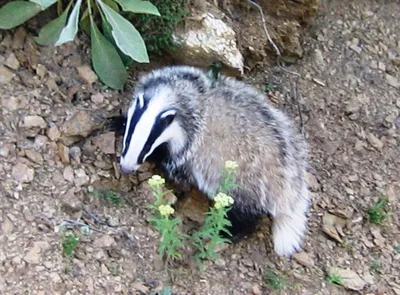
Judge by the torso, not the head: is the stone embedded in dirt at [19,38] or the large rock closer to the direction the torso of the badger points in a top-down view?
the stone embedded in dirt

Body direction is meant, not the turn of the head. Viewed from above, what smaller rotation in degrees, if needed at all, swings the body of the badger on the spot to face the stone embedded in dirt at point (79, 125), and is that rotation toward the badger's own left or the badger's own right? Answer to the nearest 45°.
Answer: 0° — it already faces it

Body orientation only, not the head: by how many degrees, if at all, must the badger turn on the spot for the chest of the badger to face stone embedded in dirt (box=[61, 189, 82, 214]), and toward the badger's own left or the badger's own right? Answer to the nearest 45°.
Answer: approximately 45° to the badger's own left

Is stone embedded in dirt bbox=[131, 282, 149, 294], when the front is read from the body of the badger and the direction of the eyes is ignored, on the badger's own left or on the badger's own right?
on the badger's own left

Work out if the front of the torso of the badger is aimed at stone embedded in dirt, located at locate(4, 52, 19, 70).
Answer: yes

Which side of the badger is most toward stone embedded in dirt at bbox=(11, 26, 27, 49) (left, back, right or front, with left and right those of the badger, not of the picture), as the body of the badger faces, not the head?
front

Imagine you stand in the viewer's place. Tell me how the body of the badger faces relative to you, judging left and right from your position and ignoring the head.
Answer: facing to the left of the viewer

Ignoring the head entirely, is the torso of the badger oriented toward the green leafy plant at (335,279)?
no

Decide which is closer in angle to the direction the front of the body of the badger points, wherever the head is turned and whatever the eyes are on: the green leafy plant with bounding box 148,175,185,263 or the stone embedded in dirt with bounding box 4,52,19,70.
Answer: the stone embedded in dirt

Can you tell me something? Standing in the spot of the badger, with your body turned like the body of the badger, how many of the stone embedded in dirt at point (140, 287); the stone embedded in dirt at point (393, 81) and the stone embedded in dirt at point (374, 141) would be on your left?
1

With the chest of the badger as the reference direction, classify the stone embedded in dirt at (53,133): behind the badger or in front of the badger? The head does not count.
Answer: in front

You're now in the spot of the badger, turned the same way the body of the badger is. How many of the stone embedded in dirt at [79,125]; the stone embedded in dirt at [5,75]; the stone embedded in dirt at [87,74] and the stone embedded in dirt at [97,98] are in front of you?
4

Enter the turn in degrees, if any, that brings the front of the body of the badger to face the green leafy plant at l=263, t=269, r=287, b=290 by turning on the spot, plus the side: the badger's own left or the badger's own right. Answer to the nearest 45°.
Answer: approximately 135° to the badger's own left

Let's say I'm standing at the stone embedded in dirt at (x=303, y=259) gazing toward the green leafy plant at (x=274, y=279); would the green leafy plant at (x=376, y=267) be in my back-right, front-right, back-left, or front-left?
back-left

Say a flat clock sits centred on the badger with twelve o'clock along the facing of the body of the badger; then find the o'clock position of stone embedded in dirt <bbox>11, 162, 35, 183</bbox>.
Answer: The stone embedded in dirt is roughly at 11 o'clock from the badger.

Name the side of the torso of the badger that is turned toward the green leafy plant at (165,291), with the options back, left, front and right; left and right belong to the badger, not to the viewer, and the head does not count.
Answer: left

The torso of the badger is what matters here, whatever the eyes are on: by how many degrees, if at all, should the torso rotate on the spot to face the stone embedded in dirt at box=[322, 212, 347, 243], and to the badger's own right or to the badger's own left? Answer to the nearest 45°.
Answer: approximately 180°

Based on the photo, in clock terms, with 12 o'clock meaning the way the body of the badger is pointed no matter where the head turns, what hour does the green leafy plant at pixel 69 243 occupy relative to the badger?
The green leafy plant is roughly at 10 o'clock from the badger.

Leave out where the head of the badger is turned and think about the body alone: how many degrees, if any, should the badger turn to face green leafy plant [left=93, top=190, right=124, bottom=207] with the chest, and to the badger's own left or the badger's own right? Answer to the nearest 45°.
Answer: approximately 45° to the badger's own left

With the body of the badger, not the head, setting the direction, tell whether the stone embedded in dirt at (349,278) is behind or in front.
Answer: behind

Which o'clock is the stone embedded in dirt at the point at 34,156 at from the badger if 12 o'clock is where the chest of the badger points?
The stone embedded in dirt is roughly at 11 o'clock from the badger.

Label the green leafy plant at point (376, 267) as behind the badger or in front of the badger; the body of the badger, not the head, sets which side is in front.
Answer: behind
